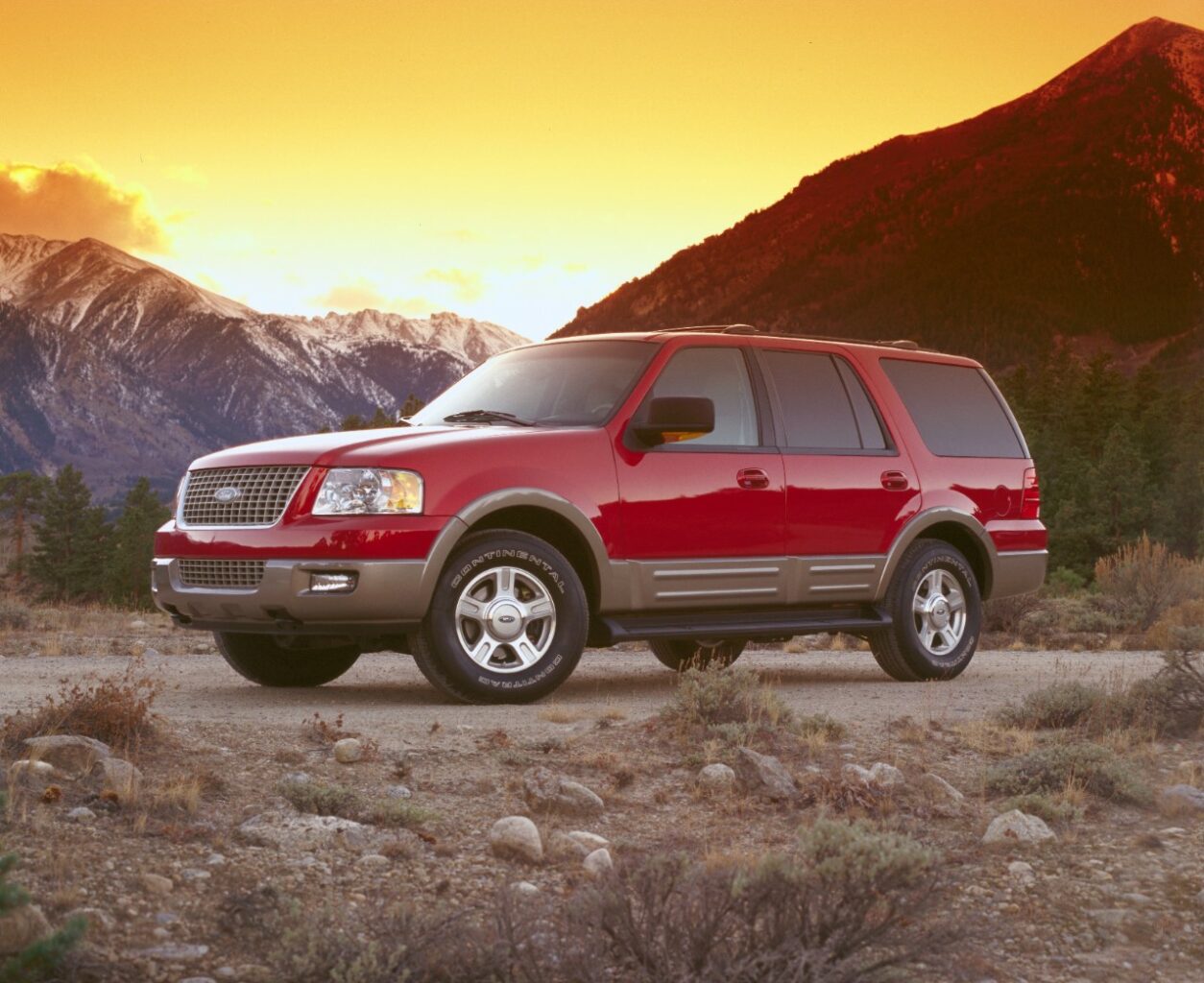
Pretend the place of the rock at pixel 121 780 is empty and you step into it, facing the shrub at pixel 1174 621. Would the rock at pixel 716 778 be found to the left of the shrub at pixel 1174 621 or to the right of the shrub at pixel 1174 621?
right

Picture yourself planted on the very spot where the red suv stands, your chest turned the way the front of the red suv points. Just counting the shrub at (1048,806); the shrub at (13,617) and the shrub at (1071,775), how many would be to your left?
2

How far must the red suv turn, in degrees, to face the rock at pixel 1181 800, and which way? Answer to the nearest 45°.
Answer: approximately 90° to its left

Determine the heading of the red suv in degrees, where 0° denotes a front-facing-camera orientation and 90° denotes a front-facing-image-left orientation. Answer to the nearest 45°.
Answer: approximately 45°

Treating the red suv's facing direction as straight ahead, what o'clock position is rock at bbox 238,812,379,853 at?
The rock is roughly at 11 o'clock from the red suv.

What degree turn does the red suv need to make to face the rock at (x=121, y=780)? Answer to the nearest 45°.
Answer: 0° — it already faces it

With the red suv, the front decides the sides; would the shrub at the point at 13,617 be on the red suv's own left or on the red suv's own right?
on the red suv's own right

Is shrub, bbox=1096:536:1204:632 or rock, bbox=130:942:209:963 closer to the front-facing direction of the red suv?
the rock

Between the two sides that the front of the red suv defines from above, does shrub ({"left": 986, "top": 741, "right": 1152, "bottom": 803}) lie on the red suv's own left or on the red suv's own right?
on the red suv's own left

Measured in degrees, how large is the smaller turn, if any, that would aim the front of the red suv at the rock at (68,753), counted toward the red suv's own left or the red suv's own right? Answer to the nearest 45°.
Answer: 0° — it already faces it

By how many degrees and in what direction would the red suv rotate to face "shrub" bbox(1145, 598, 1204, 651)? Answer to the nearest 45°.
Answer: approximately 180°

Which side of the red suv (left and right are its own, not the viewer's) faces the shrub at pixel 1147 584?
back

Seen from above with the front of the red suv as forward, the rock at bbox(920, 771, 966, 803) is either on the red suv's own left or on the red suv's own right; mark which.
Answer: on the red suv's own left

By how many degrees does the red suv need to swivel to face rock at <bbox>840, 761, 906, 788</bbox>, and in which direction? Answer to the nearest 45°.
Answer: approximately 90° to its left

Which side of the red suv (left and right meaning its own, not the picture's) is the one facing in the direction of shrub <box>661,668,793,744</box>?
left

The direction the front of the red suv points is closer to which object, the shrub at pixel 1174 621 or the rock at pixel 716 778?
the rock
